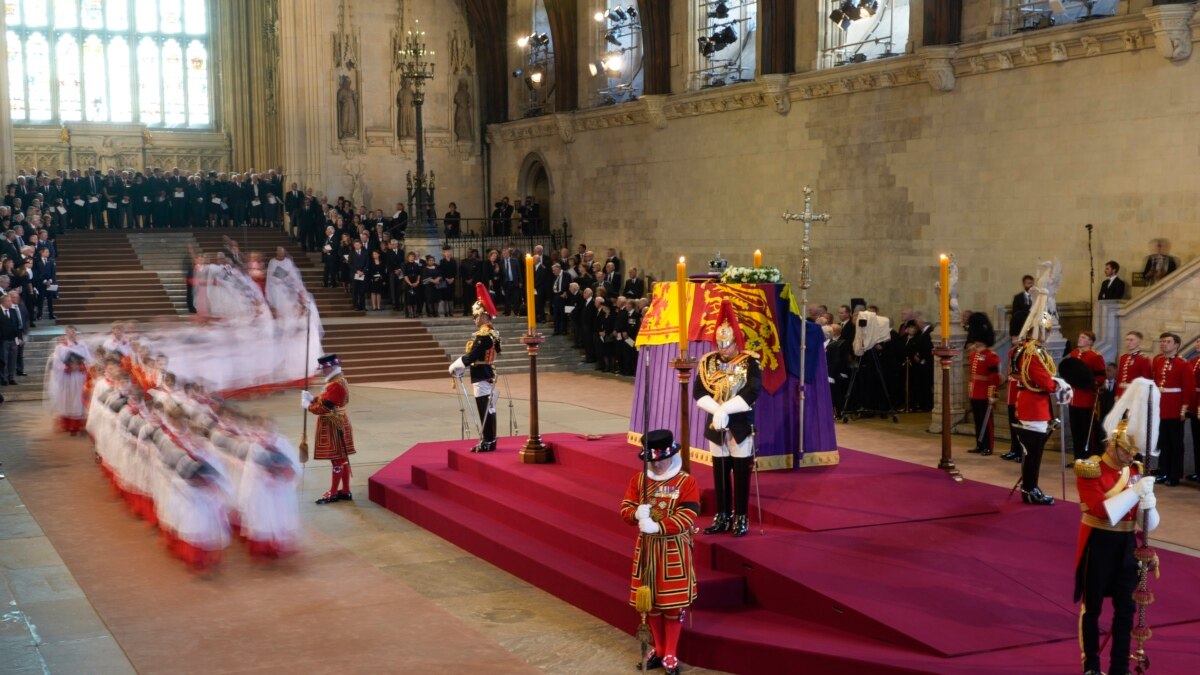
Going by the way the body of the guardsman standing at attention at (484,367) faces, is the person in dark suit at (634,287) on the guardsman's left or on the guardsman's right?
on the guardsman's right

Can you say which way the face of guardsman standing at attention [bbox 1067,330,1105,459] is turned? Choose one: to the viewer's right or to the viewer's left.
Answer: to the viewer's left

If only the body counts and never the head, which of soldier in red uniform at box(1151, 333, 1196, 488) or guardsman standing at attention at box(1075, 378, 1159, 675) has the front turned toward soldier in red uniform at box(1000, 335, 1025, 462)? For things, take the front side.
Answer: soldier in red uniform at box(1151, 333, 1196, 488)

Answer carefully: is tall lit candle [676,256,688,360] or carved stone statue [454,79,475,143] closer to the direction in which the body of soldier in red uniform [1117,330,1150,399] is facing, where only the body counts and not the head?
the tall lit candle

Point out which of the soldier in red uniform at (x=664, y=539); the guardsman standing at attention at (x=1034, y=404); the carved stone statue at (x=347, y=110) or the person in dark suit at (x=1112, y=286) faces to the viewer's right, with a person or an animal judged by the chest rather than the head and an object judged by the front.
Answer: the guardsman standing at attention

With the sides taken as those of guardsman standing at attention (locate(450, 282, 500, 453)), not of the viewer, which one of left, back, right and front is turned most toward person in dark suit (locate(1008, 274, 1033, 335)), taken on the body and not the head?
back

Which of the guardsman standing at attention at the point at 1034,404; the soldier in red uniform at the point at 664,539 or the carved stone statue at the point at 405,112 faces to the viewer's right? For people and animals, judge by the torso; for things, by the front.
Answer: the guardsman standing at attention

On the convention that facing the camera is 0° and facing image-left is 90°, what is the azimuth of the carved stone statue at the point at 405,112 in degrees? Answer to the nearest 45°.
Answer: approximately 0°

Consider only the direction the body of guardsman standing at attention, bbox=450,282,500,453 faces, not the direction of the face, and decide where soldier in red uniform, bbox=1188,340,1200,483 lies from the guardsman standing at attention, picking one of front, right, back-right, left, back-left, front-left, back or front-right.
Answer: back

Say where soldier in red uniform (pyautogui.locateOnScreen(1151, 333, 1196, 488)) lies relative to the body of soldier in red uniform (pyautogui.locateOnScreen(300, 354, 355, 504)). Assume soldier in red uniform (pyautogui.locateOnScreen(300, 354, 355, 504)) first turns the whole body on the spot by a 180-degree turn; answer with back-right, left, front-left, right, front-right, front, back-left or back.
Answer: front
